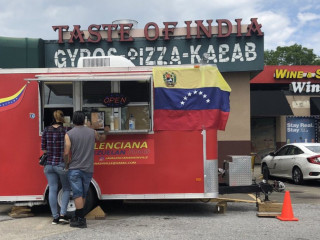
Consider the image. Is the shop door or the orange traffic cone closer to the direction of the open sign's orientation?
the orange traffic cone

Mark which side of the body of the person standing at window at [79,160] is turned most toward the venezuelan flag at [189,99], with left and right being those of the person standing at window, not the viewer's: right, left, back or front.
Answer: right

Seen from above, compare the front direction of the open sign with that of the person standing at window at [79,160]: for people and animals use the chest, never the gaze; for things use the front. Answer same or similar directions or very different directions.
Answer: very different directions

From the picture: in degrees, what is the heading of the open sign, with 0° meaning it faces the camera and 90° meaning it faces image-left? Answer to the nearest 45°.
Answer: approximately 0°

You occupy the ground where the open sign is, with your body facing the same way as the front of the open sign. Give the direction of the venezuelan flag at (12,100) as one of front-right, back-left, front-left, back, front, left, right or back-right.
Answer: right

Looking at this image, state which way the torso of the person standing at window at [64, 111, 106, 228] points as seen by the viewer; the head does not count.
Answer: away from the camera

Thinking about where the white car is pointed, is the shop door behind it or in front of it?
in front

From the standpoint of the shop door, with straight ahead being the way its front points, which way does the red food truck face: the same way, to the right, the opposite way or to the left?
to the left

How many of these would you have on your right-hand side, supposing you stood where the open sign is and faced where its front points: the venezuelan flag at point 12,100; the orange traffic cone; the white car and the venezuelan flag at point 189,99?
1

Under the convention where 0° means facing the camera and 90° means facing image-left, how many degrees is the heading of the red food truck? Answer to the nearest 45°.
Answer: approximately 270°

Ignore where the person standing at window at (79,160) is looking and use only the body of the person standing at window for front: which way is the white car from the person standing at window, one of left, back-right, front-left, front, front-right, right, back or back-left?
front-right

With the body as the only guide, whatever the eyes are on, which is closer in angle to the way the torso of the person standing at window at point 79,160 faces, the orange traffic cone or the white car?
the white car

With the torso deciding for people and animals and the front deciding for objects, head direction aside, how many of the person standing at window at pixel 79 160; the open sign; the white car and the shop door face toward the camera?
2

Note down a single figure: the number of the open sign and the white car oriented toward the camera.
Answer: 1
